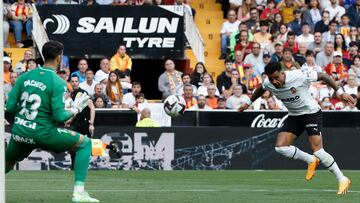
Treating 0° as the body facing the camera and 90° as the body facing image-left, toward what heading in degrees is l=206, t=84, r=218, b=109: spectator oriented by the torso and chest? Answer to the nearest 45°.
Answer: approximately 0°

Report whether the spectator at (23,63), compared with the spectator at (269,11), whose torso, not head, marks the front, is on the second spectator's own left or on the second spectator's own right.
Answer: on the second spectator's own right

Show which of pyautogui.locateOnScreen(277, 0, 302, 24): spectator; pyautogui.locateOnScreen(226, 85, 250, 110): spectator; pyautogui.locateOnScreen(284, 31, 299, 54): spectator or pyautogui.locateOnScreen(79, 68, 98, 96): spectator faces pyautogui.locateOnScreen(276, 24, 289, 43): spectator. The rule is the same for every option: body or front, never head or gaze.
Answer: pyautogui.locateOnScreen(277, 0, 302, 24): spectator

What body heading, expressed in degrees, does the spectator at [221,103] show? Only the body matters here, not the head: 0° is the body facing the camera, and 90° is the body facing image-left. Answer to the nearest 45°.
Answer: approximately 0°

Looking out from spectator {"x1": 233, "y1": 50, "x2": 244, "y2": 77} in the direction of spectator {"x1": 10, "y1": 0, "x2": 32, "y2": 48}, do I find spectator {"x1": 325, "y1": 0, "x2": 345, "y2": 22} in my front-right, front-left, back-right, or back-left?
back-right

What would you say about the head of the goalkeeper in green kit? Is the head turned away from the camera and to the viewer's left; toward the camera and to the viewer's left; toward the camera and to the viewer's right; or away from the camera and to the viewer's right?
away from the camera and to the viewer's right

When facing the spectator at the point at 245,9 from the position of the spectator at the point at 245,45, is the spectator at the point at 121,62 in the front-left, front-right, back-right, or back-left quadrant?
back-left

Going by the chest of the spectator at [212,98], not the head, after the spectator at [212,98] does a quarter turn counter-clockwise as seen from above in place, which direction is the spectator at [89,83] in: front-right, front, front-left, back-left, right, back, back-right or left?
back
